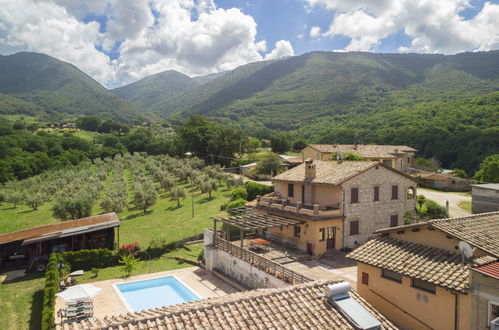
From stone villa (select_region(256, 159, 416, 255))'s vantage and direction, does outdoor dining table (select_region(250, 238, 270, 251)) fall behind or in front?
in front

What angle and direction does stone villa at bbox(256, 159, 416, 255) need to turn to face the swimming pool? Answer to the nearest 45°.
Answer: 0° — it already faces it

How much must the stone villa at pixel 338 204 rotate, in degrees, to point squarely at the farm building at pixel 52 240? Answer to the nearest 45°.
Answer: approximately 45° to its right

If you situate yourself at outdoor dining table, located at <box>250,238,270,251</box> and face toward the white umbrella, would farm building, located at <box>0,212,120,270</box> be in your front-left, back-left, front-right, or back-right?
front-right

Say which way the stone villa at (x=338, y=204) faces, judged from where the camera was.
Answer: facing the viewer and to the left of the viewer

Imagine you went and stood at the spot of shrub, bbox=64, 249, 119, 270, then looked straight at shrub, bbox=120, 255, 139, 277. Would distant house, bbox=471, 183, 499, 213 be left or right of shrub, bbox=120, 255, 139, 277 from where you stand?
left

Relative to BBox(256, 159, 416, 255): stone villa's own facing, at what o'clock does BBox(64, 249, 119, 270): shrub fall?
The shrub is roughly at 1 o'clock from the stone villa.

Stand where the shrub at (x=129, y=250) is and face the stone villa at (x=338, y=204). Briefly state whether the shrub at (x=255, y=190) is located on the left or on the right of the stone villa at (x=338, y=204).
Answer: left

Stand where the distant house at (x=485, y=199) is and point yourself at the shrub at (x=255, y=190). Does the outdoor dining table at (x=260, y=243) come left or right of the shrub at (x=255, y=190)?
left

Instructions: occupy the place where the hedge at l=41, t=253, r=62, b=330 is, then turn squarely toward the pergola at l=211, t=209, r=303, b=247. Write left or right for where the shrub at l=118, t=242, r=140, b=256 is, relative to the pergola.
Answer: left

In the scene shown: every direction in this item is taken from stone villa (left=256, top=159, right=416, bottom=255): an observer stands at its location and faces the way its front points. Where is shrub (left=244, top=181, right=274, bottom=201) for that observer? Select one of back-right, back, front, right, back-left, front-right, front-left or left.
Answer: right

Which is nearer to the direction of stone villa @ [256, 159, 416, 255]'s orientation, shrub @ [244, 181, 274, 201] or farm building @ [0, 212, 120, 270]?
the farm building

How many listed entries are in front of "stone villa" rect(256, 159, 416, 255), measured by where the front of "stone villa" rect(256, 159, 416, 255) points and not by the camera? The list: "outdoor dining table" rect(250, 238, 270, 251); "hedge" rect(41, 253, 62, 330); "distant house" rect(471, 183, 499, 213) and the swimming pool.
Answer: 3

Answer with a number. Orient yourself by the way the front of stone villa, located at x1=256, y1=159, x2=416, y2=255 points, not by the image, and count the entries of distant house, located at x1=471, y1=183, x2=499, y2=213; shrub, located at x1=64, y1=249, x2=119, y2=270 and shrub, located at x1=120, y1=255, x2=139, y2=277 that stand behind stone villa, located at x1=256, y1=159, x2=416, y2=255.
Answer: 1

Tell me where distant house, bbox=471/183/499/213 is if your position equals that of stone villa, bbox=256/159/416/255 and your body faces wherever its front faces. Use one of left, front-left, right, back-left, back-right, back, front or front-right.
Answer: back

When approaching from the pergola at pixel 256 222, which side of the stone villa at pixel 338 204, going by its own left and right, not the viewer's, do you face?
front

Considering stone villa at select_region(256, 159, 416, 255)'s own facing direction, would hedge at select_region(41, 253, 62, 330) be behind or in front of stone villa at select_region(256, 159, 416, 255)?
in front

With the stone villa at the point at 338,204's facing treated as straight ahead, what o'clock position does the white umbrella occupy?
The white umbrella is roughly at 12 o'clock from the stone villa.

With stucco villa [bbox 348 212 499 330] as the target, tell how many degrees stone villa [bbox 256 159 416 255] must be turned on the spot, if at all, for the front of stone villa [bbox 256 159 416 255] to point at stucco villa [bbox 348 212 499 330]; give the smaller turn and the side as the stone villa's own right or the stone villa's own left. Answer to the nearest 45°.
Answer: approximately 45° to the stone villa's own left
